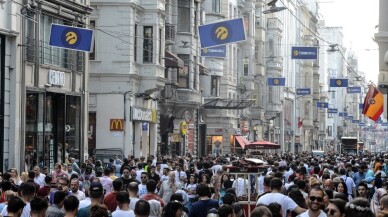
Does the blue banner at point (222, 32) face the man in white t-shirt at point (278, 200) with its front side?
yes

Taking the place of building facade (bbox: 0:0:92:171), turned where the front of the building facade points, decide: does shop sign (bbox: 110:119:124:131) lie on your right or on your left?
on your left

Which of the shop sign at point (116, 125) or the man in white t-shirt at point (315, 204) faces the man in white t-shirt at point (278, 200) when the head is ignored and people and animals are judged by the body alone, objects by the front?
the shop sign

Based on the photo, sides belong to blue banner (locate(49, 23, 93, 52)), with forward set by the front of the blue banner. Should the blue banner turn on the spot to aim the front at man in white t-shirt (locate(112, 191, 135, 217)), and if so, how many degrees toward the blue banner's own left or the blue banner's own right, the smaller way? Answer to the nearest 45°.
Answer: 0° — it already faces them
